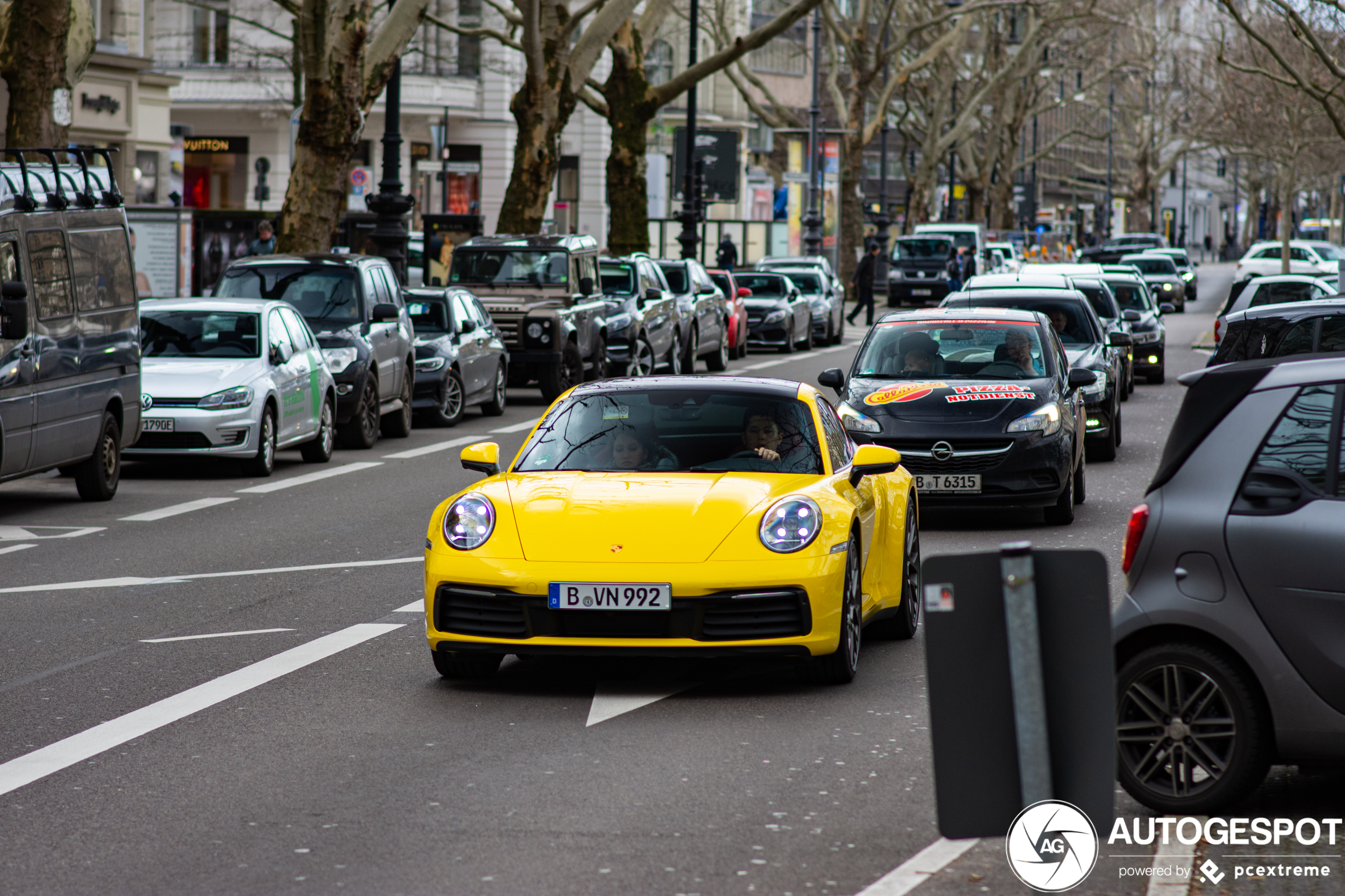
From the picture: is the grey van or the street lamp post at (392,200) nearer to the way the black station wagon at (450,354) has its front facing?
the grey van

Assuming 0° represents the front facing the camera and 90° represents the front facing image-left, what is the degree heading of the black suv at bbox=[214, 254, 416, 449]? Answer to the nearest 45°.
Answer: approximately 45°

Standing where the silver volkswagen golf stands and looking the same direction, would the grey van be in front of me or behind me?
in front

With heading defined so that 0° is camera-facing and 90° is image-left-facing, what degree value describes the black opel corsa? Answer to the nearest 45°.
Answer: approximately 0°

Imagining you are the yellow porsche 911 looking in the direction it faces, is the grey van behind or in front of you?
behind

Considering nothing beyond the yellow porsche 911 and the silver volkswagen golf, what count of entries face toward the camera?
2

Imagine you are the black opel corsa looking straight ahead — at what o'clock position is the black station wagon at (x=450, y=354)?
The black station wagon is roughly at 5 o'clock from the black opel corsa.

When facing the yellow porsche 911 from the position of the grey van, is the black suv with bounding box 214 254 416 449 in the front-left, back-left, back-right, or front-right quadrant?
back-left

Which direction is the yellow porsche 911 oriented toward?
toward the camera

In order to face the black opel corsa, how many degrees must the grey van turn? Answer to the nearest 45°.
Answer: approximately 135° to its left

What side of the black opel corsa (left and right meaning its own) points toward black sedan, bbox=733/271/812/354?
back

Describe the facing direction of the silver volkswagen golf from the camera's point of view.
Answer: facing the viewer

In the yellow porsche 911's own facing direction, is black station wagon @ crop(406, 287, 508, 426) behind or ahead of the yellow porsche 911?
behind

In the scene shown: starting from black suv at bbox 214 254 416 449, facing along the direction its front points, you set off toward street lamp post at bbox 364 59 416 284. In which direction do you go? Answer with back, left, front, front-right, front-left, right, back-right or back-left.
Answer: back-right
